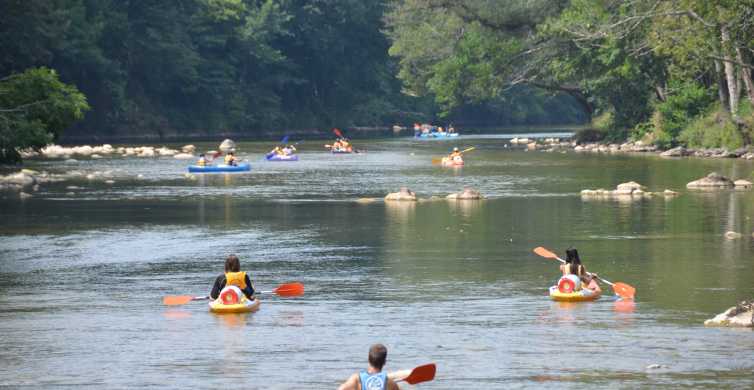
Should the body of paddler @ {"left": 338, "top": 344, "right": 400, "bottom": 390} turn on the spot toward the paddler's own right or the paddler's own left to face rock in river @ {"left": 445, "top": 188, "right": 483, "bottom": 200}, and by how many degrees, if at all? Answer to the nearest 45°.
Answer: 0° — they already face it

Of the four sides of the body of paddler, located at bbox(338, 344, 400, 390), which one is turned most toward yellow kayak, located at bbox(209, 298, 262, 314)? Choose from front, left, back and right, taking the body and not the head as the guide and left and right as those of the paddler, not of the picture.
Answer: front

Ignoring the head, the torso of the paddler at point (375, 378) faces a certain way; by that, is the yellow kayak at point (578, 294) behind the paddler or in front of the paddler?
in front

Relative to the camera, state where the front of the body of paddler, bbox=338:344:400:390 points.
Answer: away from the camera

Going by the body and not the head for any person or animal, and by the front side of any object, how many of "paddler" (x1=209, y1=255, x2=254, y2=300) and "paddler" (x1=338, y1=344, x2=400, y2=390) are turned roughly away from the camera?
2

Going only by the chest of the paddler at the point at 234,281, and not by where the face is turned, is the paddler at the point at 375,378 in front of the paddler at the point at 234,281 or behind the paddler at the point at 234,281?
behind

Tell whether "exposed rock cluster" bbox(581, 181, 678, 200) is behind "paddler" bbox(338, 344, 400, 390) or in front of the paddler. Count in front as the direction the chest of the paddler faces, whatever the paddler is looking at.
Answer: in front

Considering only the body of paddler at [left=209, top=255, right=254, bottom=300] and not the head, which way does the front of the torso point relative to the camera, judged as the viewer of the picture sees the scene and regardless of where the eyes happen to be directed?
away from the camera

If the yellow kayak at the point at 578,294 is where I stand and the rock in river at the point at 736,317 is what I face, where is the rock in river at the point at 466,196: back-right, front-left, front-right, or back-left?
back-left

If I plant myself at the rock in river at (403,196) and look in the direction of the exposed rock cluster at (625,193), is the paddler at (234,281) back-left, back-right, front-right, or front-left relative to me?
back-right

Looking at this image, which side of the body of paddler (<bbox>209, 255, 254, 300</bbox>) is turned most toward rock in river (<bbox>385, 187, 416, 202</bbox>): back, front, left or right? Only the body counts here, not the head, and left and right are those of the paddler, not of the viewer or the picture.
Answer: front

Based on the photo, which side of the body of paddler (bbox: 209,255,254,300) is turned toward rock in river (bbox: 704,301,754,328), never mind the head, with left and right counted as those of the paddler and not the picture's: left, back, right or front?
right

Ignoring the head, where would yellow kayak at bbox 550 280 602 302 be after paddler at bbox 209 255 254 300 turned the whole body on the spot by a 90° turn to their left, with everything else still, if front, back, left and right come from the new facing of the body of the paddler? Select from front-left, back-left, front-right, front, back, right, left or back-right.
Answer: back
